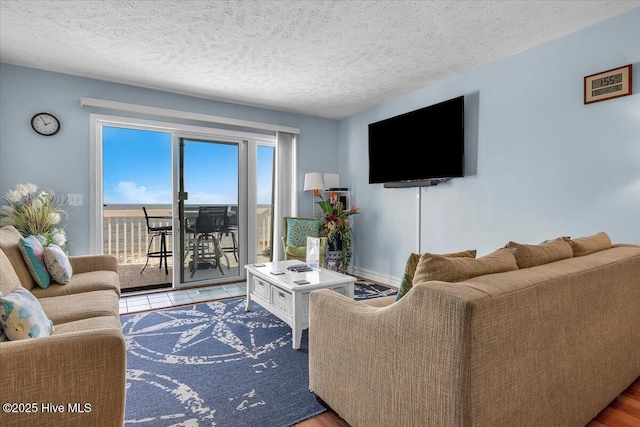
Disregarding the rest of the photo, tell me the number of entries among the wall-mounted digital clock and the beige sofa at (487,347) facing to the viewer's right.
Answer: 0

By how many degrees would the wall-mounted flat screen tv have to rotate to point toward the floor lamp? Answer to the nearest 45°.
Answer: approximately 45° to its right

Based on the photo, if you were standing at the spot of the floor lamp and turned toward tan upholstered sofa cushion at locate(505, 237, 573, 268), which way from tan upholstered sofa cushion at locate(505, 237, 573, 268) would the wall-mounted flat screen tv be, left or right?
left

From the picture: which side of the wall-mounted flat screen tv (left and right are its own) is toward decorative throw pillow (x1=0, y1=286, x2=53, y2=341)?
front

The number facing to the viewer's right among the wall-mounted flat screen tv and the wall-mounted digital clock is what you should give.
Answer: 0

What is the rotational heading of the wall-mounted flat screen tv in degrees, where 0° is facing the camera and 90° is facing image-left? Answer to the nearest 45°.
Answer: approximately 45°

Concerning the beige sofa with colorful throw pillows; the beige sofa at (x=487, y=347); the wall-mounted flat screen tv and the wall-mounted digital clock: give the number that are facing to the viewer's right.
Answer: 1

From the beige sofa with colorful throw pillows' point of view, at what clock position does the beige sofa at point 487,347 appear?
The beige sofa is roughly at 1 o'clock from the beige sofa with colorful throw pillows.

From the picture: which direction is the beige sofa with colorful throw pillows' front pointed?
to the viewer's right

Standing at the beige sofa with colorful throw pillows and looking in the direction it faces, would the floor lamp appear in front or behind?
in front

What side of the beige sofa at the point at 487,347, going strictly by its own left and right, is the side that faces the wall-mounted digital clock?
right

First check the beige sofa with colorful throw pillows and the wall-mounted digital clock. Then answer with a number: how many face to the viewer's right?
1

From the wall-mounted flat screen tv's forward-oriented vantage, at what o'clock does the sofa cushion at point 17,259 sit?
The sofa cushion is roughly at 12 o'clock from the wall-mounted flat screen tv.

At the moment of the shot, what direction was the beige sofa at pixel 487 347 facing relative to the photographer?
facing away from the viewer and to the left of the viewer

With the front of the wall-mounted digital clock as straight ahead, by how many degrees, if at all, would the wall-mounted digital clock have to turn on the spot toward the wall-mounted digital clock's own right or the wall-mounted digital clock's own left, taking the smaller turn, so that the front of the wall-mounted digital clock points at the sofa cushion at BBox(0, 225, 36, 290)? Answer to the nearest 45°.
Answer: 0° — it already faces it
